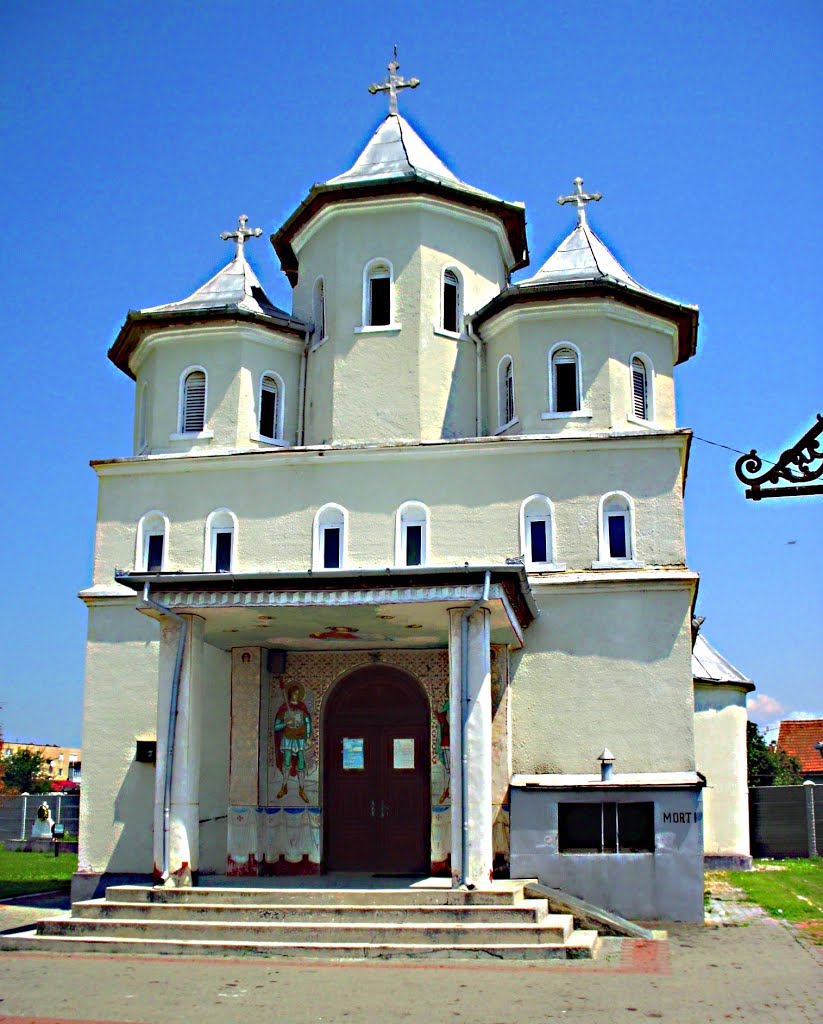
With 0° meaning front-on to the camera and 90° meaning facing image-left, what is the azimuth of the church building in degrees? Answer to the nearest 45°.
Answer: approximately 0°

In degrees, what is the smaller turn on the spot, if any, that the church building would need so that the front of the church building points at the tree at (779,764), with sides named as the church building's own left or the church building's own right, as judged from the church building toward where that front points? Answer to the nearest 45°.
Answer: approximately 135° to the church building's own left
